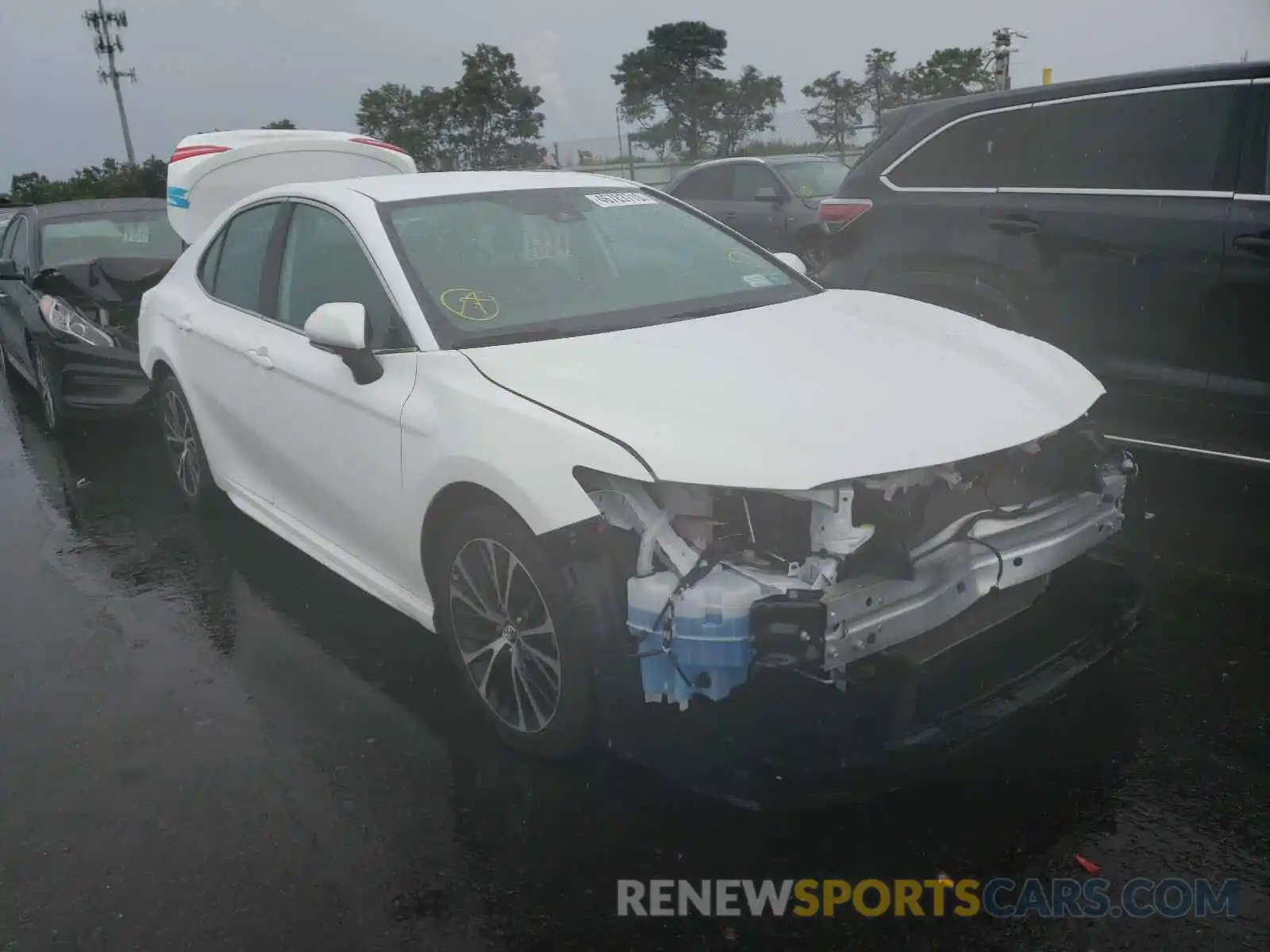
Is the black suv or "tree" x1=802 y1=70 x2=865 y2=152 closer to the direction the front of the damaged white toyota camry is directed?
the black suv

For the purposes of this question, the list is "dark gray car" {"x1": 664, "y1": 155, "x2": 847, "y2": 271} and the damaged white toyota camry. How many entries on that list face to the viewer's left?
0

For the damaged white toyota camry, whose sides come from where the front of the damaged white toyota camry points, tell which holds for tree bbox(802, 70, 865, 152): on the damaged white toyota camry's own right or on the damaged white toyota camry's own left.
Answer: on the damaged white toyota camry's own left

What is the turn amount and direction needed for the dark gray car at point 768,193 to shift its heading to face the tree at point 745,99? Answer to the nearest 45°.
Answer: approximately 135° to its left

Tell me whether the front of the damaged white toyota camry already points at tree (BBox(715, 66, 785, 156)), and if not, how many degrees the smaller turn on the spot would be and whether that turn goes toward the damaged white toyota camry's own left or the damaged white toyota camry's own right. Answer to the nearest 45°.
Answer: approximately 135° to the damaged white toyota camry's own left

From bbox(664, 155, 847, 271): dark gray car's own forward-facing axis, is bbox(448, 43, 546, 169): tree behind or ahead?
behind

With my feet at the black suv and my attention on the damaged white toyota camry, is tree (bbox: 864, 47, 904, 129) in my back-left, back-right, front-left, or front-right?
back-right

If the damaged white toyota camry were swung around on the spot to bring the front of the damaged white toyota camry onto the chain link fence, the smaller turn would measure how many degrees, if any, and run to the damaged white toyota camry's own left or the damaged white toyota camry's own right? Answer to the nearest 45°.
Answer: approximately 135° to the damaged white toyota camry's own left

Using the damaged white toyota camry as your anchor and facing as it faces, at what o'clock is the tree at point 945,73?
The tree is roughly at 8 o'clock from the damaged white toyota camry.

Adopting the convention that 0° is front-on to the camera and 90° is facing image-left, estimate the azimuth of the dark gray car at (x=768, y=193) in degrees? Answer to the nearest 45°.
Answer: approximately 315°

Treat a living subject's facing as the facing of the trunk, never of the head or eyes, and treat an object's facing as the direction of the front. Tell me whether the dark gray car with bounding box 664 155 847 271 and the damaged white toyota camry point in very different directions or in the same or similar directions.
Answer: same or similar directions

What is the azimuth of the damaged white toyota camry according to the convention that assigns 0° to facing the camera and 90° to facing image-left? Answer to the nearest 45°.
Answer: approximately 315°
